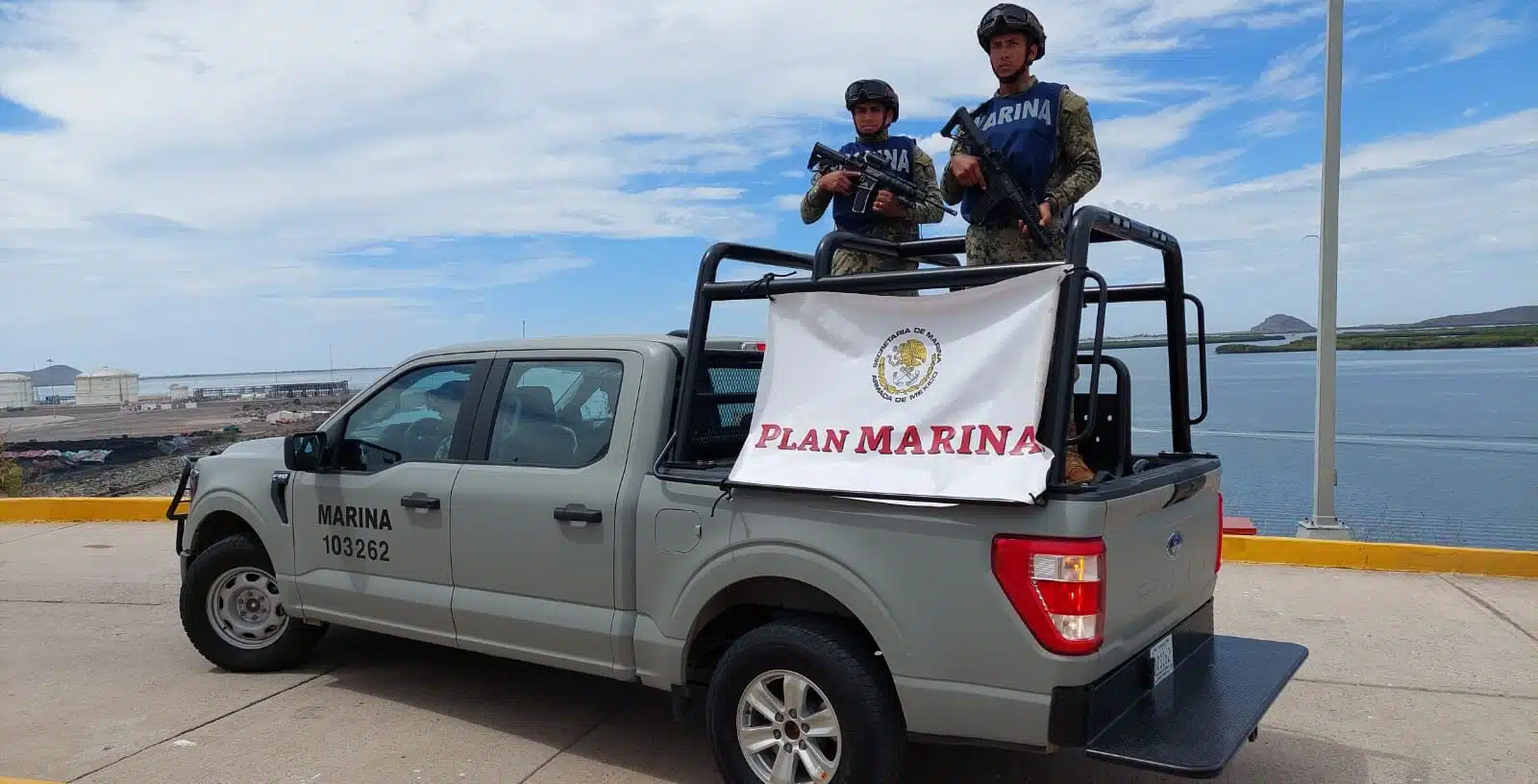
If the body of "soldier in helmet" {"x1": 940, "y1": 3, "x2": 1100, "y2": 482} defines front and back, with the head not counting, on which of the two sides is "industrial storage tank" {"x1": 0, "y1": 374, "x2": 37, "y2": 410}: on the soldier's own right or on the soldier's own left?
on the soldier's own right

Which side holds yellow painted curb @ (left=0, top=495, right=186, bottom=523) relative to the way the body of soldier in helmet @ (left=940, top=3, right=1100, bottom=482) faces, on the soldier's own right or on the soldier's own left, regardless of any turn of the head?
on the soldier's own right

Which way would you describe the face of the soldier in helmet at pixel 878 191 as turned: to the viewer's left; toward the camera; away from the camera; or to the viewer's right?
toward the camera

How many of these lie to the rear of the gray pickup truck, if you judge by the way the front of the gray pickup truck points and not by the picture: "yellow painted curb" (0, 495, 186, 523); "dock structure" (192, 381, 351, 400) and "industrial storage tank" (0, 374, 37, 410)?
0

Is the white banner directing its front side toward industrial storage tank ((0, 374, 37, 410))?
no

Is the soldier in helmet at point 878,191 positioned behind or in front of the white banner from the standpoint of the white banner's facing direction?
behind

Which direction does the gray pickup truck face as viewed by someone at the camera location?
facing away from the viewer and to the left of the viewer

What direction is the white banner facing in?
toward the camera

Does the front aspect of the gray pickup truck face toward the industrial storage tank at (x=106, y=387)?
yes

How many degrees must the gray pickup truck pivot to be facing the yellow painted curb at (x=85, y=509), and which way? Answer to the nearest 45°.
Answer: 0° — it already faces it

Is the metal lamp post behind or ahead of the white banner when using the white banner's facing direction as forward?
behind

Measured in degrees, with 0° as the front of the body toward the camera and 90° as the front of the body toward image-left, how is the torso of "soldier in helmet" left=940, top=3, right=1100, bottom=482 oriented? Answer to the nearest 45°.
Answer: approximately 45°

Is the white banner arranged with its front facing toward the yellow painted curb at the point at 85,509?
no

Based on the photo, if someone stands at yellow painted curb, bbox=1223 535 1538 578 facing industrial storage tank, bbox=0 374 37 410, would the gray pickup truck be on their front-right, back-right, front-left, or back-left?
front-left

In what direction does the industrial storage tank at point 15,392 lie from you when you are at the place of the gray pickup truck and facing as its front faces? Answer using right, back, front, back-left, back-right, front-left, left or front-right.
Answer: front

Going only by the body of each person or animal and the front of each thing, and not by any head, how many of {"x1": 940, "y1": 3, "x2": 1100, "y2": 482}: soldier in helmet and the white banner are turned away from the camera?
0
